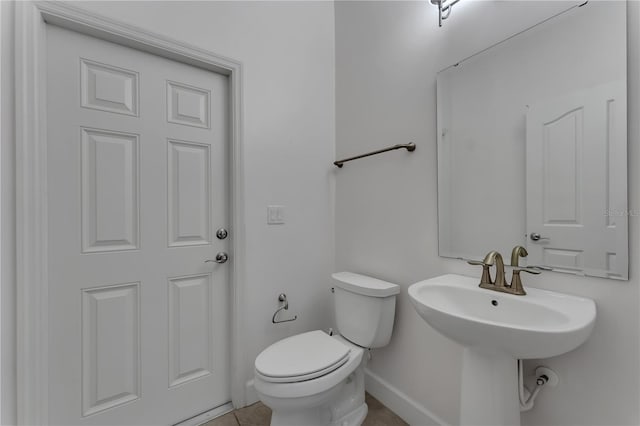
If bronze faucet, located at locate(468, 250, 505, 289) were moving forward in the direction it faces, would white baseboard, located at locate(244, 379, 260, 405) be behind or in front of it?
in front

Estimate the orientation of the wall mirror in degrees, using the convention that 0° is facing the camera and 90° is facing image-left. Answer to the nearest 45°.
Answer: approximately 45°

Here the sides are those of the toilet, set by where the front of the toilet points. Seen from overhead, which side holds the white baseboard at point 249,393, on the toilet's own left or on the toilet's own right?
on the toilet's own right

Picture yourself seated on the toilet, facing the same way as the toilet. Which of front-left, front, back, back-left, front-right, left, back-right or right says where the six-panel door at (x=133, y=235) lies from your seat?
front-right

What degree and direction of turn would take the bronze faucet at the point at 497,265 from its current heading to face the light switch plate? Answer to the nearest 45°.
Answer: approximately 45° to its right

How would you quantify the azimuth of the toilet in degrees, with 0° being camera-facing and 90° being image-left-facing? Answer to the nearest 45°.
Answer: approximately 45°

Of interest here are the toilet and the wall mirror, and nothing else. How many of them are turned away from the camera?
0

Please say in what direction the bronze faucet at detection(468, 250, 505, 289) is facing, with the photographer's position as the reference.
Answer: facing the viewer and to the left of the viewer
